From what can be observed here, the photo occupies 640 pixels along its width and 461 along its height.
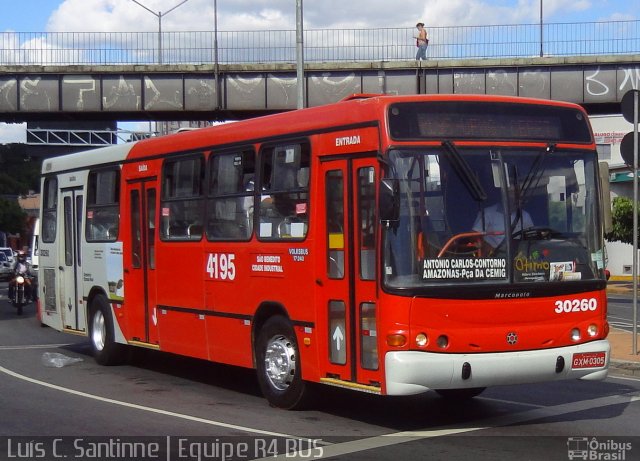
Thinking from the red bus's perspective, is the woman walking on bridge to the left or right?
on its left

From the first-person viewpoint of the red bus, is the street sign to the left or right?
on its left

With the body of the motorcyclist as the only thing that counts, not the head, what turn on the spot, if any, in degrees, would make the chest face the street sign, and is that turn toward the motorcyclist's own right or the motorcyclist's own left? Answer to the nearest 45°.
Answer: approximately 45° to the motorcyclist's own left

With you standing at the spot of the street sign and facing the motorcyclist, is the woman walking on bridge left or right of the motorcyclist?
right

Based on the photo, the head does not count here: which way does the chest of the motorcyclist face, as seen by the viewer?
toward the camera

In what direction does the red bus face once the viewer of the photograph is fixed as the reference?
facing the viewer and to the right of the viewer

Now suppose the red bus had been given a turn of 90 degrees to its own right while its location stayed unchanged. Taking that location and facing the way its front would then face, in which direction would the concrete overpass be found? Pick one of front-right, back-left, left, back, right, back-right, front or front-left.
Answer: back-right

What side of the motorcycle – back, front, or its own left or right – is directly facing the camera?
front

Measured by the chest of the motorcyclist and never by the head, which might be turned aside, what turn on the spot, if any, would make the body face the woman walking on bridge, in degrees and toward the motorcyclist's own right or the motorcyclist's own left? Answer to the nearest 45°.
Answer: approximately 90° to the motorcyclist's own left
